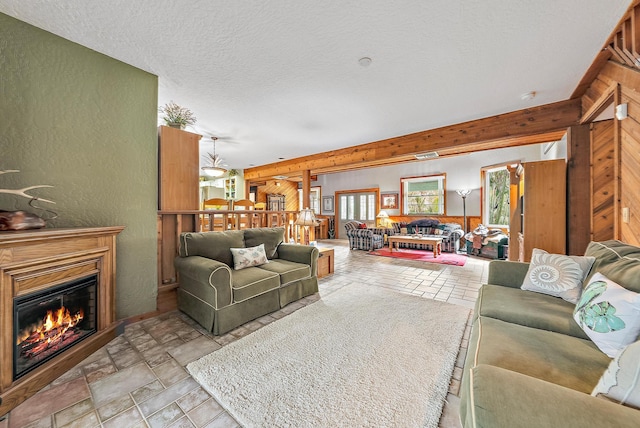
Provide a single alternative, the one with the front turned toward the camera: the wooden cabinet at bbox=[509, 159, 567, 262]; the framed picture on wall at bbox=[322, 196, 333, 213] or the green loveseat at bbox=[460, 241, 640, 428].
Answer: the framed picture on wall

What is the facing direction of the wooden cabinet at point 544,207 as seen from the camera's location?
facing to the left of the viewer

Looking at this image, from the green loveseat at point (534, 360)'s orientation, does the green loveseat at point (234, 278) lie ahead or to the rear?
ahead

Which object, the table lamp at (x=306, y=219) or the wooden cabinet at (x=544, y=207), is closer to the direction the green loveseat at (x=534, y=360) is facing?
the table lamp

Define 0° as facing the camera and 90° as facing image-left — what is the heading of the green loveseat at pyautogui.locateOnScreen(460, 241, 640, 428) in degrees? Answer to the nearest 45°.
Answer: approximately 90°

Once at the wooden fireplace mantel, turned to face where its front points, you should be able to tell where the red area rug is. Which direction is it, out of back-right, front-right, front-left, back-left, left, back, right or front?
front-left

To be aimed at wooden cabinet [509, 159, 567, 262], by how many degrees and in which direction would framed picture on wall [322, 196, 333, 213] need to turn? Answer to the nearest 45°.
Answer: approximately 45° to its left

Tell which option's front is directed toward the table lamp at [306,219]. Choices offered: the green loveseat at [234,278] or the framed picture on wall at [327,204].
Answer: the framed picture on wall

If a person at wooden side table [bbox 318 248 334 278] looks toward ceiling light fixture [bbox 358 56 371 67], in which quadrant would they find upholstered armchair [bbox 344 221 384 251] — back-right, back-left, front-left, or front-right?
back-left

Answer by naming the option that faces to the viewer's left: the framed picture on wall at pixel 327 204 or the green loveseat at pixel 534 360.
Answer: the green loveseat

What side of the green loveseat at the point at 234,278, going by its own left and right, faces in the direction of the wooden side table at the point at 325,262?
left

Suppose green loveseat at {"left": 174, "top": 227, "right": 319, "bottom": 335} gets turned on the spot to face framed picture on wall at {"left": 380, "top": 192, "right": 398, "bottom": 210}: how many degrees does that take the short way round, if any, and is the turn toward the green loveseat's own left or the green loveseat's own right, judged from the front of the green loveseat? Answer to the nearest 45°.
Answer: approximately 90° to the green loveseat's own left

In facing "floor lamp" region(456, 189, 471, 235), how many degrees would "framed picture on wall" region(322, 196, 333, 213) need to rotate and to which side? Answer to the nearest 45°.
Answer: approximately 45° to its left
